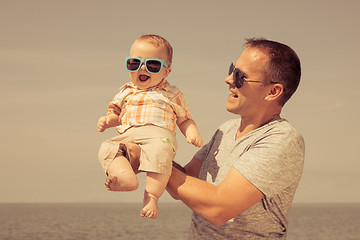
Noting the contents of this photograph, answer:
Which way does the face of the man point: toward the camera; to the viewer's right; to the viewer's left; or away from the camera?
to the viewer's left

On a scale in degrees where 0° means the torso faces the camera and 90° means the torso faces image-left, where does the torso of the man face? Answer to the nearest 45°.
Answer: approximately 45°
